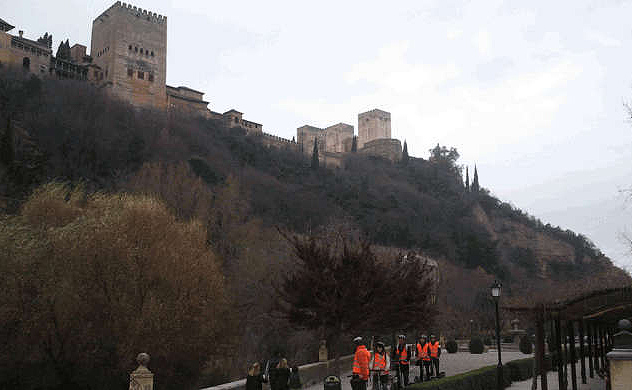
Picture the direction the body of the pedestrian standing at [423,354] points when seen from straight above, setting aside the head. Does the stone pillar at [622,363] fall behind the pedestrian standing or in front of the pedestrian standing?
in front

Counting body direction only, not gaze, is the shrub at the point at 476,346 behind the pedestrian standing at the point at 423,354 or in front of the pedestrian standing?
behind

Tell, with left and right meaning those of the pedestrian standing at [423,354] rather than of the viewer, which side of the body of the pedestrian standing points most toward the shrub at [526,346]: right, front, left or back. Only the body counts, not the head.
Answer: back

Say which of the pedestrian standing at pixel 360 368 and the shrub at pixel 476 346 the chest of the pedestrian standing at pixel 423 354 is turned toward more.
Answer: the pedestrian standing at pixel 360 368

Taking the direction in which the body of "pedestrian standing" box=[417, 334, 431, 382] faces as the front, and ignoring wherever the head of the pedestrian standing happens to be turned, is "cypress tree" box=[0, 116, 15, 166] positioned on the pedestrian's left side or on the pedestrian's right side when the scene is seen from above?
on the pedestrian's right side

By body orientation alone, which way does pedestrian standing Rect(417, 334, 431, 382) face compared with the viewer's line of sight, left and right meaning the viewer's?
facing the viewer

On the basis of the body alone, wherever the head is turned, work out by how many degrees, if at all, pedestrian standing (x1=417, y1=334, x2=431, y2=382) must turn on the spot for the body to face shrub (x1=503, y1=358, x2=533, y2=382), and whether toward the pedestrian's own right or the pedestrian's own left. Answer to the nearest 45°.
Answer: approximately 135° to the pedestrian's own left

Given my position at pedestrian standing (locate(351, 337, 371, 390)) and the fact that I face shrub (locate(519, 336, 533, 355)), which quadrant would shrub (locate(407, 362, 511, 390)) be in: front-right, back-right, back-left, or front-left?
front-right
